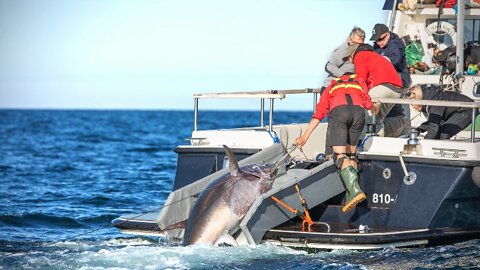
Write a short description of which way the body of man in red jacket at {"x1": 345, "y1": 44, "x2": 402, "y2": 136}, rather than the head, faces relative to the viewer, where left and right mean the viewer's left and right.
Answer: facing to the left of the viewer

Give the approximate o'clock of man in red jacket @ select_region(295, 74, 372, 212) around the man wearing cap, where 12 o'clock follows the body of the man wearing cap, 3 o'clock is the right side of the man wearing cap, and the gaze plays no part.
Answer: The man in red jacket is roughly at 11 o'clock from the man wearing cap.

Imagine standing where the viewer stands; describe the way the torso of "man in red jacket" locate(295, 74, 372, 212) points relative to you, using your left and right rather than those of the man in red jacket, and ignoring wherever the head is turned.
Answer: facing away from the viewer

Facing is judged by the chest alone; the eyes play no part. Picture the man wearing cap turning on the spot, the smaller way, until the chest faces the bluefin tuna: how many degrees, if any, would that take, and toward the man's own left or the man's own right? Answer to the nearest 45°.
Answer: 0° — they already face it

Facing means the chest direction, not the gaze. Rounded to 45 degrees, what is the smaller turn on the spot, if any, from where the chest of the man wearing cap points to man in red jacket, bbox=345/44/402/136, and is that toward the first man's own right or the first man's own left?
approximately 45° to the first man's own left

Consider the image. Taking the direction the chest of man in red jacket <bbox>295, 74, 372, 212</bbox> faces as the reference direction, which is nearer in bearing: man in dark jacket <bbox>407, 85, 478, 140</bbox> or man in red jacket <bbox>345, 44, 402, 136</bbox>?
the man in red jacket

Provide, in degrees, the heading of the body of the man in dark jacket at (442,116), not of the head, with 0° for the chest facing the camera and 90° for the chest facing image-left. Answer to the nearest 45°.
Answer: approximately 90°
